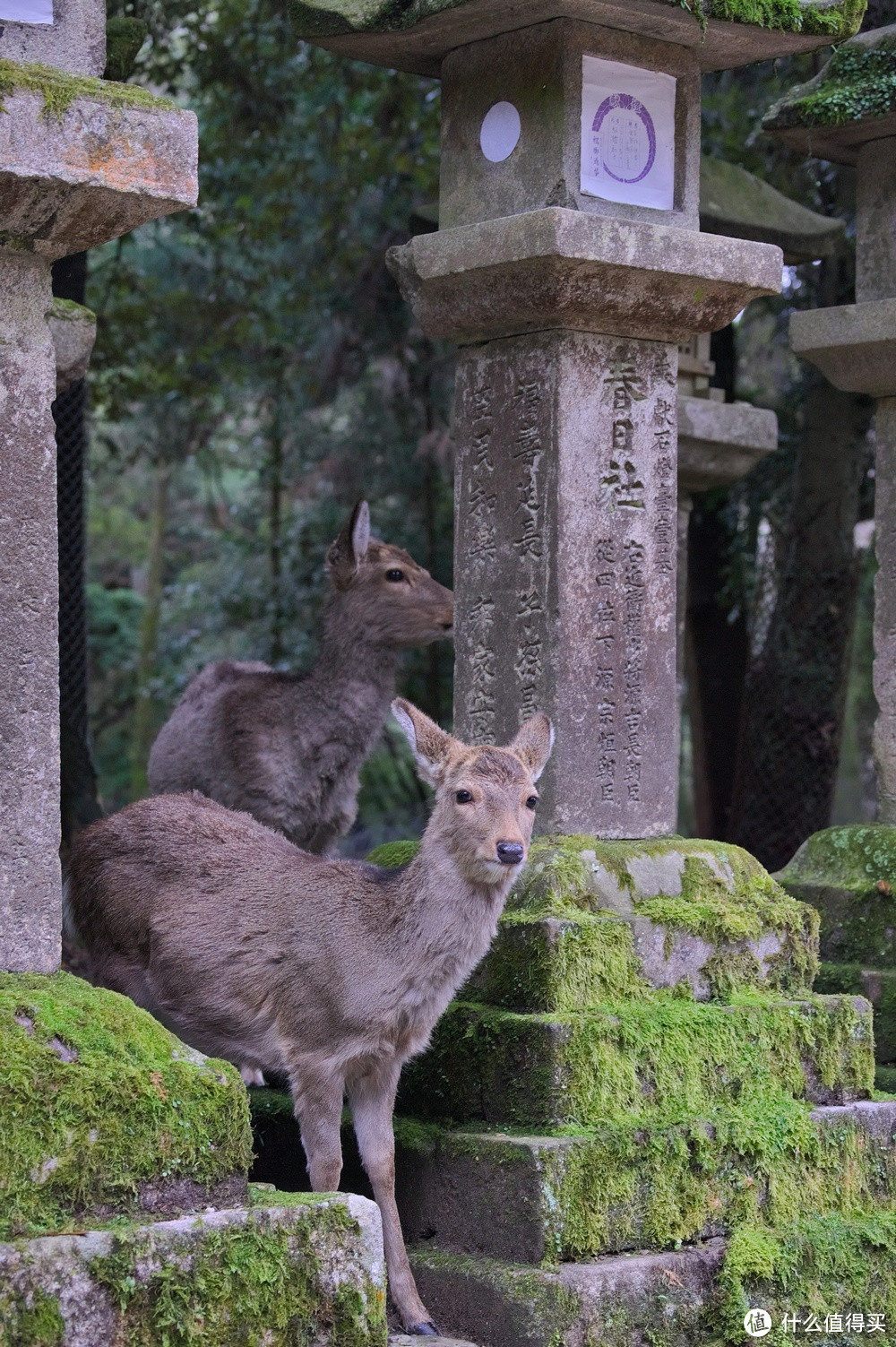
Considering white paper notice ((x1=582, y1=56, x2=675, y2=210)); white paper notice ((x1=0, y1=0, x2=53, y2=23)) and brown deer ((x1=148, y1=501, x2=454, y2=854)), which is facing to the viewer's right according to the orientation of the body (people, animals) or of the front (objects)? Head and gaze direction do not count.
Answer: the brown deer

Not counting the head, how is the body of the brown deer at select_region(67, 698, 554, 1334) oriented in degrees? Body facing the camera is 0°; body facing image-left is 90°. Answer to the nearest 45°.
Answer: approximately 315°

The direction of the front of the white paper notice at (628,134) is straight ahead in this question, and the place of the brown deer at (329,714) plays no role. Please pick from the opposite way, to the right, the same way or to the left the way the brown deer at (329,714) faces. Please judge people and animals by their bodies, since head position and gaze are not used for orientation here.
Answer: to the left

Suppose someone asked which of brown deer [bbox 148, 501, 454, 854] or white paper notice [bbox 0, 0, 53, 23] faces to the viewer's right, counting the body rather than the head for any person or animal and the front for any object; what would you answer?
the brown deer

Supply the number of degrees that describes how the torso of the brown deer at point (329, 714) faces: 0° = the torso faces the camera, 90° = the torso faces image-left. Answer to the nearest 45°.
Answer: approximately 270°
